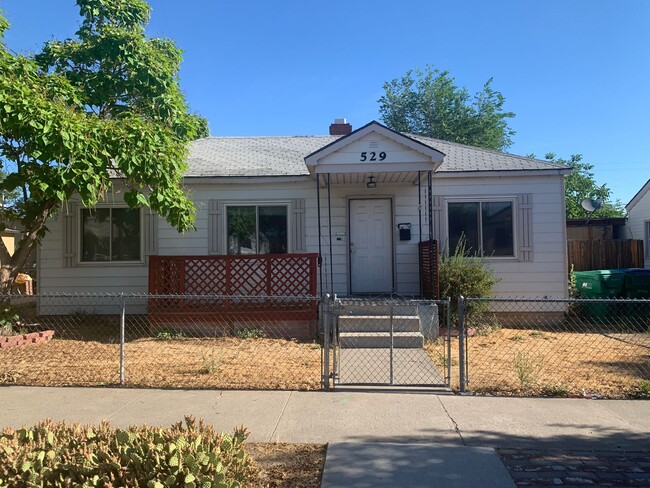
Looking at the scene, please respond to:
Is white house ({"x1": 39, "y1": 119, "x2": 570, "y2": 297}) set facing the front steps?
yes

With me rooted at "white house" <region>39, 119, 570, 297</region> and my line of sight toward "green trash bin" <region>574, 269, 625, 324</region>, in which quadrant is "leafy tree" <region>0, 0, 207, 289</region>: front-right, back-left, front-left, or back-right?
back-right

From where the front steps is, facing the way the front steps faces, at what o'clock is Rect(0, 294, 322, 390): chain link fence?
The chain link fence is roughly at 3 o'clock from the front steps.

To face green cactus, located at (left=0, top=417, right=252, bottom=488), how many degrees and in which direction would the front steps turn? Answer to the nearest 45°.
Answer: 0° — it already faces it

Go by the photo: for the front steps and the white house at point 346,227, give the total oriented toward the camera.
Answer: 2

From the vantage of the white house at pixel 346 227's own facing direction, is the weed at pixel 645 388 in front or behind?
in front

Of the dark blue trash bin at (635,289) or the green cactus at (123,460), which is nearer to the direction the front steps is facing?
the green cactus

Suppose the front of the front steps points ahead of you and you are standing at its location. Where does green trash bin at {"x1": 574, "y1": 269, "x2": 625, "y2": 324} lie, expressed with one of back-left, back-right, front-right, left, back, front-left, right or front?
back-left

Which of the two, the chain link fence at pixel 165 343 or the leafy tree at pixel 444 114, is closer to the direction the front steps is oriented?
the chain link fence

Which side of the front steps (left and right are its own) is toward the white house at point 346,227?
back

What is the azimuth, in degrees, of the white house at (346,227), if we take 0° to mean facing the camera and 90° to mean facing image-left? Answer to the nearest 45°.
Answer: approximately 0°
